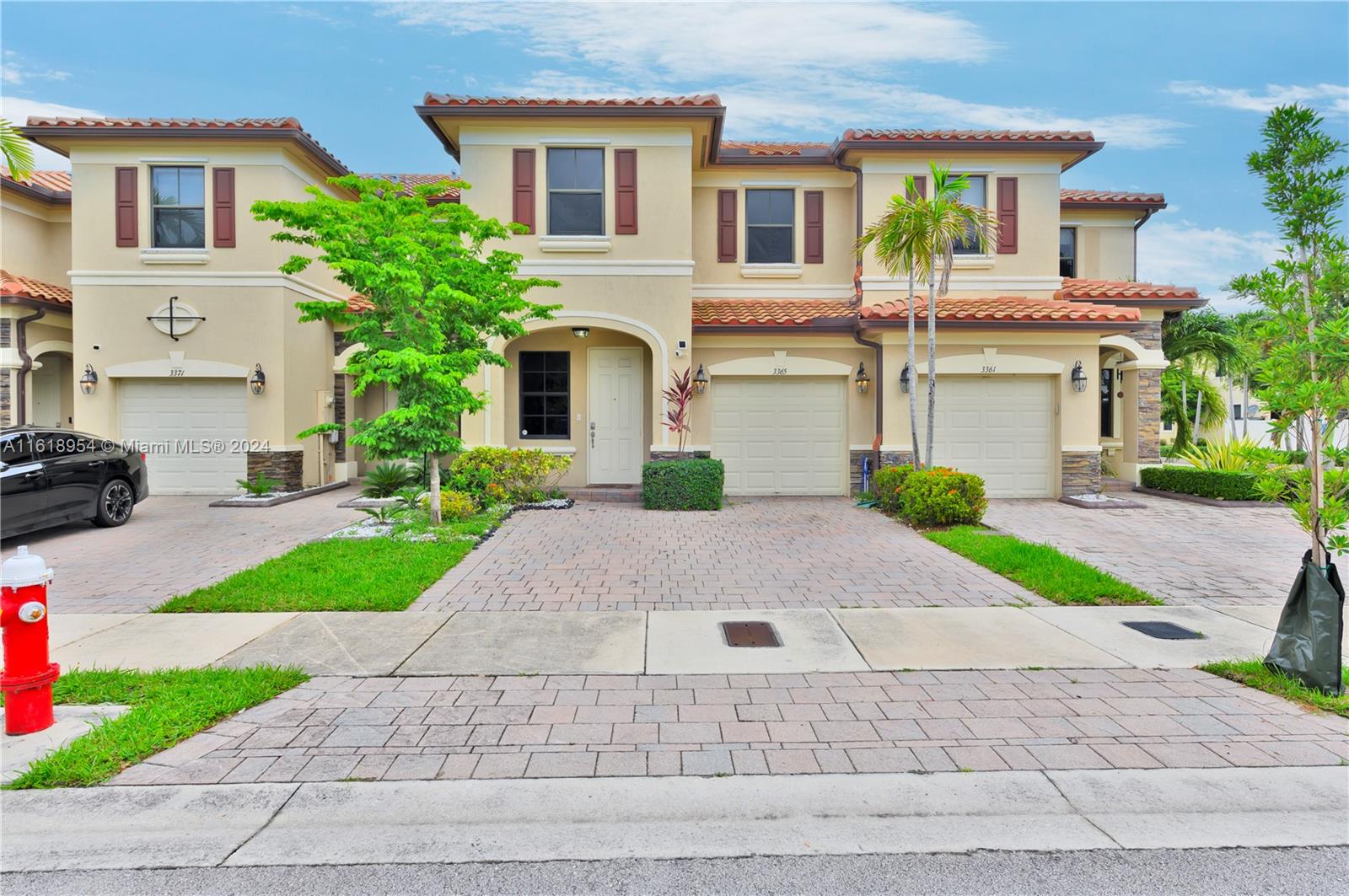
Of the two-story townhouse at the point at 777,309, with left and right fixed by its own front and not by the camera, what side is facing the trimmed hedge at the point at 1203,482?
left

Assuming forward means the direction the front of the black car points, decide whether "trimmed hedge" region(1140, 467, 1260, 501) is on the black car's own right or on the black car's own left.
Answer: on the black car's own left

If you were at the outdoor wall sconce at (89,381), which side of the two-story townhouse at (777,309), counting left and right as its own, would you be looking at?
right
